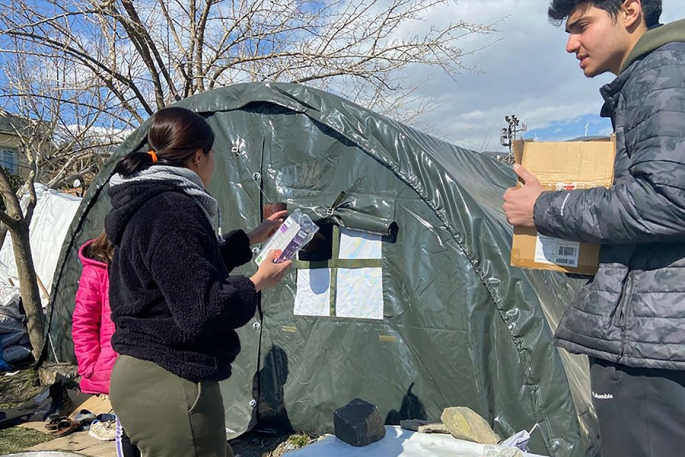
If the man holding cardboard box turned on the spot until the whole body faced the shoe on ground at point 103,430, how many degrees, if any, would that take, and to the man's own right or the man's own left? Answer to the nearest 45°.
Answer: approximately 45° to the man's own right

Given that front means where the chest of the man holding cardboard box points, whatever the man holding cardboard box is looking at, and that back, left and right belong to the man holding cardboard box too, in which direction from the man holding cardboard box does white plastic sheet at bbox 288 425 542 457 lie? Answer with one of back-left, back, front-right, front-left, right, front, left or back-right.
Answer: front-right

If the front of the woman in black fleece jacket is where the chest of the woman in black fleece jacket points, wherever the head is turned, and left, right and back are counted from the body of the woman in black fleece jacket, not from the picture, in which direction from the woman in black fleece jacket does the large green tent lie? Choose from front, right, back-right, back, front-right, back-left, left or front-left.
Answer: front

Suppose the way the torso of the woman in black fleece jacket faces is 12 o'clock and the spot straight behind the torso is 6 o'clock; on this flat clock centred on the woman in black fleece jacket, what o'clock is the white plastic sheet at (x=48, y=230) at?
The white plastic sheet is roughly at 10 o'clock from the woman in black fleece jacket.

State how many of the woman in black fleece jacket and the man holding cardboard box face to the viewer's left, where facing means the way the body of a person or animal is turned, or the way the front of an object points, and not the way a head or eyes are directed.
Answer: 1

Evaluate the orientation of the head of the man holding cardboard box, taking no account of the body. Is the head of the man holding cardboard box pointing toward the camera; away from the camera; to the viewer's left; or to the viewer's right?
to the viewer's left

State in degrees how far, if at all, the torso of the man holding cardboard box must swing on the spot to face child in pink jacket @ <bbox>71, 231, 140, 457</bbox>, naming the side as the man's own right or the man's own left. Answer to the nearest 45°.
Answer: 0° — they already face them

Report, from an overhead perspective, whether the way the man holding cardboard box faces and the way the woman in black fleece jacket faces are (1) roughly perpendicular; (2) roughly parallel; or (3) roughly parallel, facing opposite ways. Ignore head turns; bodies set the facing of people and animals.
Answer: roughly perpendicular

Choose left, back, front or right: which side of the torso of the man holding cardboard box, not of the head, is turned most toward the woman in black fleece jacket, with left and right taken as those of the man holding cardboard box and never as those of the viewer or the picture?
front

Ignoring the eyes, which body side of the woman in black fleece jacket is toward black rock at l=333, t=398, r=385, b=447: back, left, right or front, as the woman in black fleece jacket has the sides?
front

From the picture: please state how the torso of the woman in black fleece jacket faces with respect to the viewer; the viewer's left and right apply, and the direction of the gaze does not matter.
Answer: facing away from the viewer and to the right of the viewer

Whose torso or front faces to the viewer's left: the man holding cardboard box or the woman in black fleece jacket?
the man holding cardboard box

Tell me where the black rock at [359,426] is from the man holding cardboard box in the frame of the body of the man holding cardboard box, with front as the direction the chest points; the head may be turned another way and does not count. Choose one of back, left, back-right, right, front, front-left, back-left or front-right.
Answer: front-right

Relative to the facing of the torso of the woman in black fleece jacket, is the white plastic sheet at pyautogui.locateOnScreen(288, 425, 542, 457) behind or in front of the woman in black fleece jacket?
in front

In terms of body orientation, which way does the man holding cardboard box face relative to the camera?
to the viewer's left

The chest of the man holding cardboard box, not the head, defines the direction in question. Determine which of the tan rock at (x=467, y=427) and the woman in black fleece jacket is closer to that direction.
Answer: the woman in black fleece jacket

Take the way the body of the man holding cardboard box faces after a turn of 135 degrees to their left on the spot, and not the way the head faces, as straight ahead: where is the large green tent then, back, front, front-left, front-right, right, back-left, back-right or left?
back
